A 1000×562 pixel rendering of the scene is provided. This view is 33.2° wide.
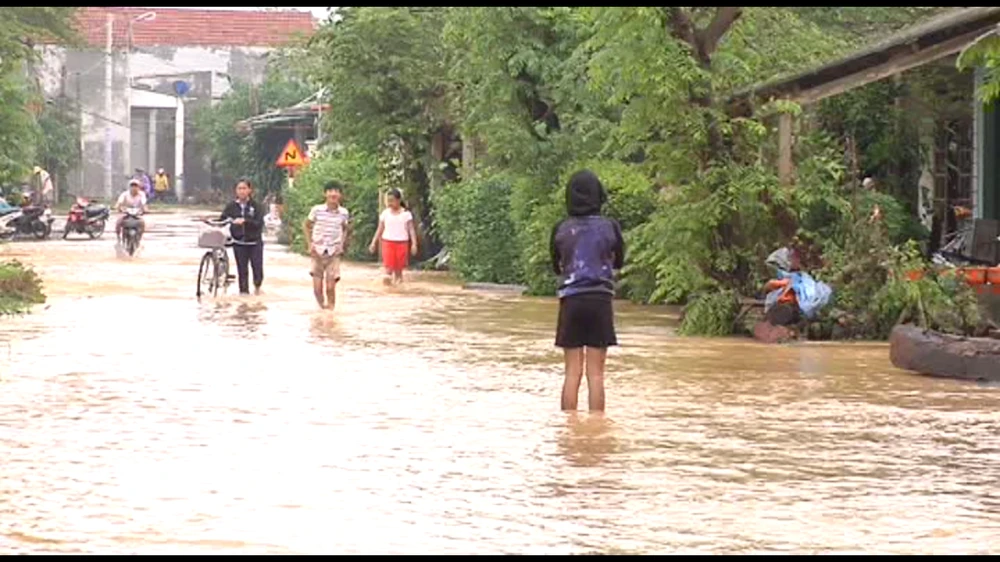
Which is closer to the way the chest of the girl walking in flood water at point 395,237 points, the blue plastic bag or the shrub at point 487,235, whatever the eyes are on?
the blue plastic bag

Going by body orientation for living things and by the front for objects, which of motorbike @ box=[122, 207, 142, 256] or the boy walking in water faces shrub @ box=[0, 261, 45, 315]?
the motorbike

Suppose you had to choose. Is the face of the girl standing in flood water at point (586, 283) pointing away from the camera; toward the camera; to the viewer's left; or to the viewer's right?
away from the camera

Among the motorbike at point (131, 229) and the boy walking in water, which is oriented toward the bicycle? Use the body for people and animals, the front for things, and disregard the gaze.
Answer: the motorbike

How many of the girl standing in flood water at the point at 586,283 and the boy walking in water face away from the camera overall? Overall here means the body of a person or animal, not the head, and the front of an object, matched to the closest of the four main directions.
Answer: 1

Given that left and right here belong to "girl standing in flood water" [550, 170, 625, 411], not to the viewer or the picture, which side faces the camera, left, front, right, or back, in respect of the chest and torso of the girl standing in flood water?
back

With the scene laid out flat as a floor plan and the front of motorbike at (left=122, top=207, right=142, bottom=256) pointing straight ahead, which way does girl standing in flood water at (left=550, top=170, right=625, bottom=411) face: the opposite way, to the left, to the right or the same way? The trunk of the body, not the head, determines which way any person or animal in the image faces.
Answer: the opposite way
